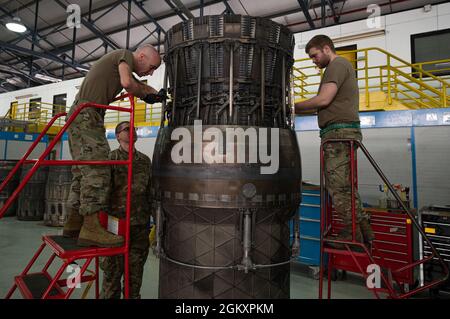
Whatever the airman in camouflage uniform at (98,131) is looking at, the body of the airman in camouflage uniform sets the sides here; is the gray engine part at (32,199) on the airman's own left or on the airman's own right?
on the airman's own left

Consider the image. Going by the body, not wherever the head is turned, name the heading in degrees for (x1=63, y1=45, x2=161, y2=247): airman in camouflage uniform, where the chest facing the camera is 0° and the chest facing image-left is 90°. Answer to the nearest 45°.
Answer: approximately 270°

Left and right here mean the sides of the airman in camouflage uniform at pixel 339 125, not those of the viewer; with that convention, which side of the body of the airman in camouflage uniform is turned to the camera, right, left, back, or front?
left

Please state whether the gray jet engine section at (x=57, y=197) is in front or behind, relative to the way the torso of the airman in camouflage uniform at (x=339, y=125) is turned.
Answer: in front

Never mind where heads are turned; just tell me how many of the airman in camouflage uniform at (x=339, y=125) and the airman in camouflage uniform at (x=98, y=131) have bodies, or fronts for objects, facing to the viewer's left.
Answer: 1

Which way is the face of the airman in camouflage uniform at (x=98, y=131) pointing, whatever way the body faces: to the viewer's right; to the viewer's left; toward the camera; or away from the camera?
to the viewer's right

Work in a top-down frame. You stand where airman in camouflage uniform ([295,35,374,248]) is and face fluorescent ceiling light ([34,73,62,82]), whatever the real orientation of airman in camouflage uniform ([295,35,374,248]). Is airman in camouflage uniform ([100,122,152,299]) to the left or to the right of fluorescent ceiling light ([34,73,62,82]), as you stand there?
left

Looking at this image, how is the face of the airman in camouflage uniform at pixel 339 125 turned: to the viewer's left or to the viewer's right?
to the viewer's left

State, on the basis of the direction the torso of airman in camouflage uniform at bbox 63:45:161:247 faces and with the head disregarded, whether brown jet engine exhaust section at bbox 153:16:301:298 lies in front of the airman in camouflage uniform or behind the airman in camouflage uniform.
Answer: in front
